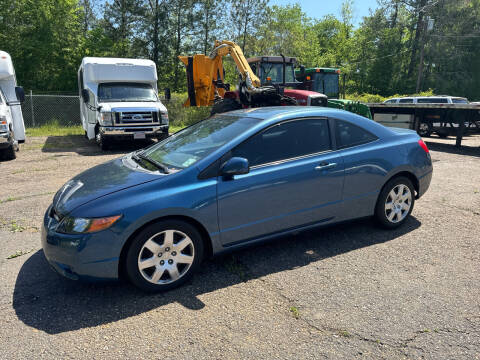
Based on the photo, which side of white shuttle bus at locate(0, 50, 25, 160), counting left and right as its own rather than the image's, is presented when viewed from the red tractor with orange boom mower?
left

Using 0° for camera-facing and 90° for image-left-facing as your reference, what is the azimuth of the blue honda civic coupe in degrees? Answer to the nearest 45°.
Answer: approximately 45°

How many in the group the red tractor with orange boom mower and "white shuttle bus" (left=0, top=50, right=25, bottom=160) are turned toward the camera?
1

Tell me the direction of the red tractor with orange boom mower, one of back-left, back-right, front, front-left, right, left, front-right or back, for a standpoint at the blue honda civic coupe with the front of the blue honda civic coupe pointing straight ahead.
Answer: back-right

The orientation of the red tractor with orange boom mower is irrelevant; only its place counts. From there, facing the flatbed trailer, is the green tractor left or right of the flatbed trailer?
left
